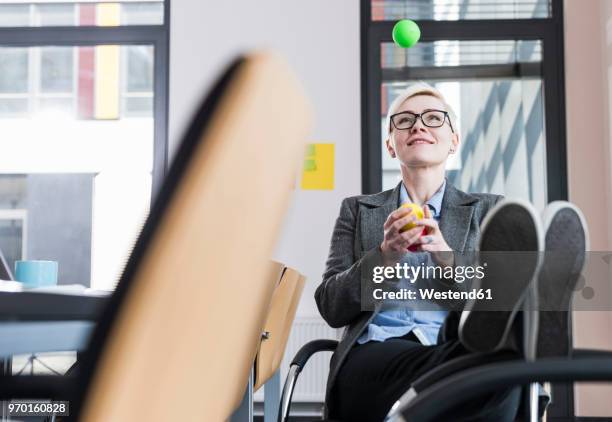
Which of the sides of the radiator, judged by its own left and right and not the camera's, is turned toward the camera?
front

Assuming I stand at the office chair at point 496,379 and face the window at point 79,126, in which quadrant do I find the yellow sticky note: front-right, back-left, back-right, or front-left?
front-right

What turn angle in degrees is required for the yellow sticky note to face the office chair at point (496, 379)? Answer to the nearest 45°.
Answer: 0° — it already faces it

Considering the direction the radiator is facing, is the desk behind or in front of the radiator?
in front

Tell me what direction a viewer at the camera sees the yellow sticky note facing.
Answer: facing the viewer

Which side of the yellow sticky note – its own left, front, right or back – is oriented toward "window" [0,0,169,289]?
right

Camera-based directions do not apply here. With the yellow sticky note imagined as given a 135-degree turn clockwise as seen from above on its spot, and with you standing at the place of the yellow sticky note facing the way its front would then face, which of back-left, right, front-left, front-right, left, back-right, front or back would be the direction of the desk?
back-left

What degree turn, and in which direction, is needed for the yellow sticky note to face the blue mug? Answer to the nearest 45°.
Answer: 0° — it already faces it

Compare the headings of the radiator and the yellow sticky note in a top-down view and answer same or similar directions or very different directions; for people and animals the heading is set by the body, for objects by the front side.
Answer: same or similar directions

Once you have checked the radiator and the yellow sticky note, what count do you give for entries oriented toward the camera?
2
